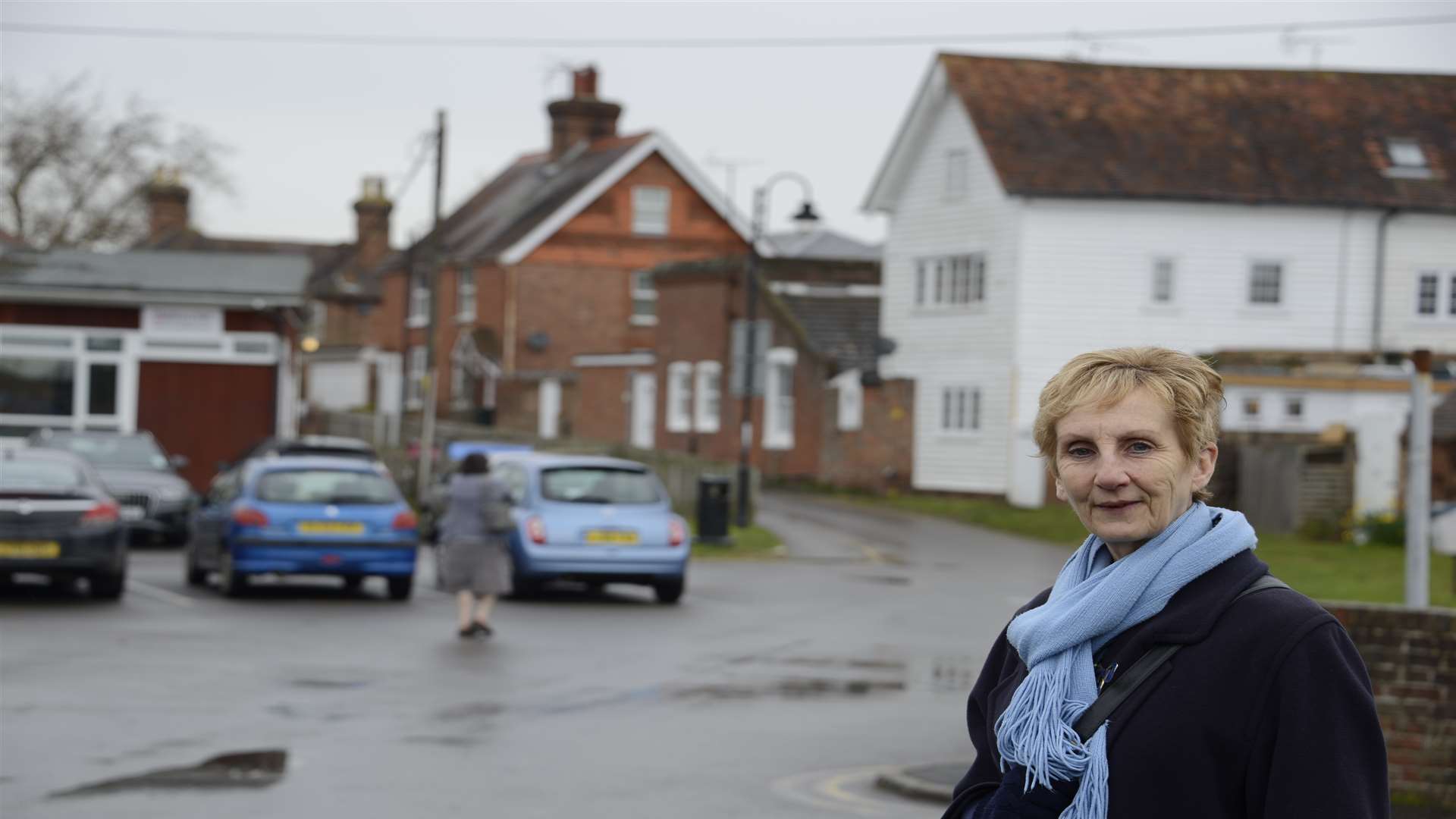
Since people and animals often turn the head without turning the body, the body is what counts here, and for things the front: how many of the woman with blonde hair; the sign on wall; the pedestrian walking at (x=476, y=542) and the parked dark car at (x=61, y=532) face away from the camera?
2

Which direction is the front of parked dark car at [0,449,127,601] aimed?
away from the camera

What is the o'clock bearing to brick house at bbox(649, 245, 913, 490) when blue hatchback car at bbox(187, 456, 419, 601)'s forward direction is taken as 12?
The brick house is roughly at 1 o'clock from the blue hatchback car.

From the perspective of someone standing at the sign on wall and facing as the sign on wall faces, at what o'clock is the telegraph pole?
The telegraph pole is roughly at 9 o'clock from the sign on wall.

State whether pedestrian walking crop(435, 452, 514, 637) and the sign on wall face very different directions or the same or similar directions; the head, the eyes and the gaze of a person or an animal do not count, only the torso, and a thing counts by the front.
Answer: very different directions

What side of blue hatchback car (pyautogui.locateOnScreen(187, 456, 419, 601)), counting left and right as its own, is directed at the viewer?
back

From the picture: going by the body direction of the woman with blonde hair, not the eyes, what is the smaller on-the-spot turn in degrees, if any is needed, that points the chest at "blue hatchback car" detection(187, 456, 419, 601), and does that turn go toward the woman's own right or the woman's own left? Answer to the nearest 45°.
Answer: approximately 90° to the woman's own right

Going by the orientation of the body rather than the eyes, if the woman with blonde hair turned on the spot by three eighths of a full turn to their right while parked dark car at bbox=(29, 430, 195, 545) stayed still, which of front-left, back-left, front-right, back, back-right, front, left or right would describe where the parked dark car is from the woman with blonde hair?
front-left
